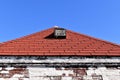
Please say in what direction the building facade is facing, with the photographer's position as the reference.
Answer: facing the viewer
